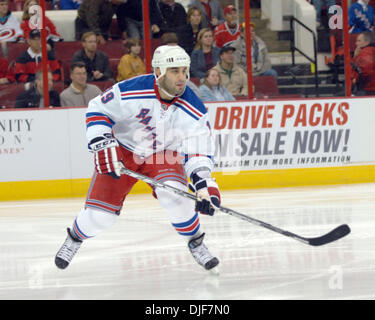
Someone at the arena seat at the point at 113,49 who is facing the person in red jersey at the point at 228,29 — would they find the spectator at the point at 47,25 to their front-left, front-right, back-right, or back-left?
back-left

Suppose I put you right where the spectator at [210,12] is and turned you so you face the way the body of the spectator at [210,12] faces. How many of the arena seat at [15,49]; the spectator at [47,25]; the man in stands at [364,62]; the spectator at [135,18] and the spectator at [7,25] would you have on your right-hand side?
4

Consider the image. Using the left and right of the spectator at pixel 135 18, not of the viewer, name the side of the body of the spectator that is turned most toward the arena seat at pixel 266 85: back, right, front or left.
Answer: left

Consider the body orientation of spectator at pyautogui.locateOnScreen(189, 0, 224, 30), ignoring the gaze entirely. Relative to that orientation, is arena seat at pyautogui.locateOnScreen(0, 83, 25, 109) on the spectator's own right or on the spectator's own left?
on the spectator's own right

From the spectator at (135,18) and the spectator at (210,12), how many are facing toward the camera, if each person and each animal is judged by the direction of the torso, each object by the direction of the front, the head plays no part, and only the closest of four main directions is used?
2

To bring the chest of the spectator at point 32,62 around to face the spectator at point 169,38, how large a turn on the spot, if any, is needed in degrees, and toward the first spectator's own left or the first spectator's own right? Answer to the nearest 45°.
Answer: approximately 90° to the first spectator's own left

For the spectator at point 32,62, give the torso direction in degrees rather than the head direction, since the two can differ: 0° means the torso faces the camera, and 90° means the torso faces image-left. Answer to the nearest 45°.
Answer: approximately 0°
